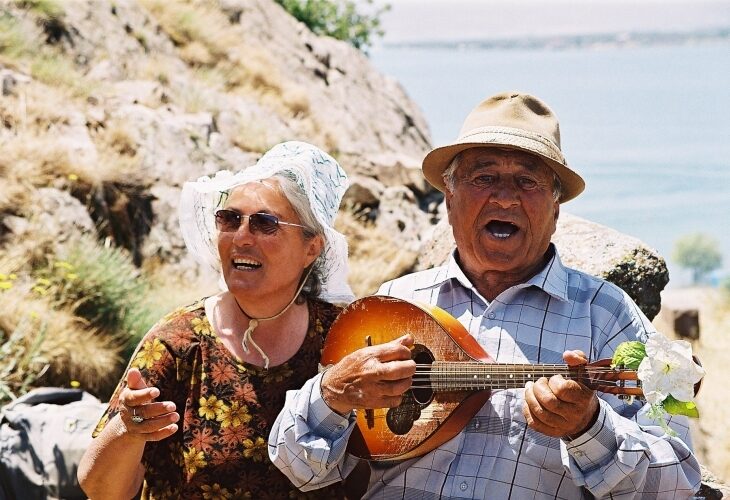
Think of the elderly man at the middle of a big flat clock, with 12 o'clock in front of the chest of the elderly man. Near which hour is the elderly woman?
The elderly woman is roughly at 3 o'clock from the elderly man.

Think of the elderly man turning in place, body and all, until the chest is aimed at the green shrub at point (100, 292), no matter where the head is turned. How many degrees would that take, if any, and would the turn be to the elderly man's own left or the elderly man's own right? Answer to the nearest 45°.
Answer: approximately 135° to the elderly man's own right

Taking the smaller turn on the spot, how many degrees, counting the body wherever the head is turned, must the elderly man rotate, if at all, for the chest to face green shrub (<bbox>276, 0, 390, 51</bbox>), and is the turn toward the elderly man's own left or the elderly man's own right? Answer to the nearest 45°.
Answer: approximately 180°

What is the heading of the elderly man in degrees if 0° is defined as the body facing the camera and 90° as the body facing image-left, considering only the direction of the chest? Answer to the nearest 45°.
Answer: approximately 0°

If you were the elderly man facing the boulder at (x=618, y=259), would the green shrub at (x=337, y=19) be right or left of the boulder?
left

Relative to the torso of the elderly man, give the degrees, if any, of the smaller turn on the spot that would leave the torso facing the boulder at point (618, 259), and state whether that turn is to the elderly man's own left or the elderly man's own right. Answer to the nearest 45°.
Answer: approximately 180°

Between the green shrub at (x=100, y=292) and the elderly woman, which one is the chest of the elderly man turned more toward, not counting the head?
the elderly woman
